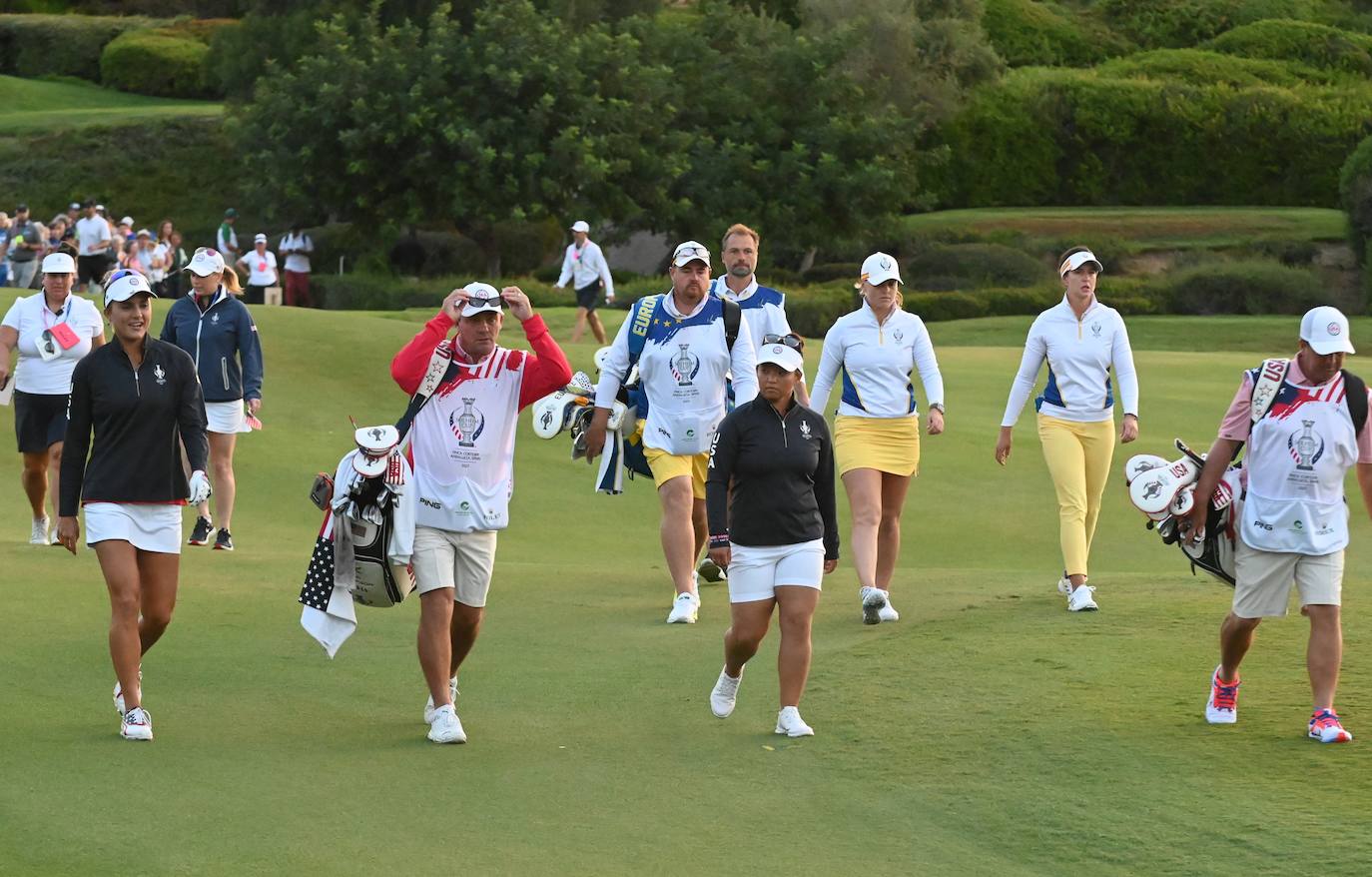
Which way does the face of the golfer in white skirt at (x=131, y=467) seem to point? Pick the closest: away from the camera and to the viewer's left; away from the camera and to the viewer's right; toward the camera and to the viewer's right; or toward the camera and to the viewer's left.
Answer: toward the camera and to the viewer's right

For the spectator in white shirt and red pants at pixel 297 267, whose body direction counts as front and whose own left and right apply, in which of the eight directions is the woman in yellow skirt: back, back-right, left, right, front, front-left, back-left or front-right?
front

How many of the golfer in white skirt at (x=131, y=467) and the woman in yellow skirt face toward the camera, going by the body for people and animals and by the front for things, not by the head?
2

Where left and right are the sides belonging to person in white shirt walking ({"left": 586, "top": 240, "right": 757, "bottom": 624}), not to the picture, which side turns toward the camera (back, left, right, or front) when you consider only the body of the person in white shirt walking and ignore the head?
front

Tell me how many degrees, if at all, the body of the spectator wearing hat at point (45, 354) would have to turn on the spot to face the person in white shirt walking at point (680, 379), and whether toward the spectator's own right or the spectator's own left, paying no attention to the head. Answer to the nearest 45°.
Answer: approximately 45° to the spectator's own left

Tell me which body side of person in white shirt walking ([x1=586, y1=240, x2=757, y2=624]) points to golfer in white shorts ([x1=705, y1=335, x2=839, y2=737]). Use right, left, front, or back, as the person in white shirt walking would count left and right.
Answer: front

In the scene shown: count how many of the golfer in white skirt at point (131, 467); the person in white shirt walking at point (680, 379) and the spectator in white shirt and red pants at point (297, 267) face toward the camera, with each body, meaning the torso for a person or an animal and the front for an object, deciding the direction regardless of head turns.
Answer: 3

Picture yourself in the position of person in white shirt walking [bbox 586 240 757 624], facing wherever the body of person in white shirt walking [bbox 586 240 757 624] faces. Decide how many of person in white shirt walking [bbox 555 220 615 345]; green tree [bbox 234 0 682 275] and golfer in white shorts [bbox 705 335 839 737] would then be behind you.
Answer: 2

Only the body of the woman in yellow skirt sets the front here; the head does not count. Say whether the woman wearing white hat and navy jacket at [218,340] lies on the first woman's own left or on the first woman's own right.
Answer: on the first woman's own right

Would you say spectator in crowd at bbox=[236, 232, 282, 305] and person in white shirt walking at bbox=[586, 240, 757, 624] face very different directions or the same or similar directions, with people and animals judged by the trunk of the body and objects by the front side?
same or similar directions

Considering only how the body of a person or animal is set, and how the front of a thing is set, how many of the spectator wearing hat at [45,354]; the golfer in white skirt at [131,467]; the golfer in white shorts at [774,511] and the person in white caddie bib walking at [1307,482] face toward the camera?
4

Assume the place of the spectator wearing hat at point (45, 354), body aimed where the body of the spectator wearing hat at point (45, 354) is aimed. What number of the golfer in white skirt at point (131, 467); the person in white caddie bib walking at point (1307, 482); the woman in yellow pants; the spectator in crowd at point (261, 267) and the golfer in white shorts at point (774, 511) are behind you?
1

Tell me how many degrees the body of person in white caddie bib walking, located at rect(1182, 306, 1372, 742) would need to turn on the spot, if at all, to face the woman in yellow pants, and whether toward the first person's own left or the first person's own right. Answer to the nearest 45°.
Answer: approximately 180°

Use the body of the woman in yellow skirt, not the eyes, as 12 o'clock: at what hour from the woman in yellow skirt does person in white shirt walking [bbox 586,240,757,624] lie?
The person in white shirt walking is roughly at 2 o'clock from the woman in yellow skirt.

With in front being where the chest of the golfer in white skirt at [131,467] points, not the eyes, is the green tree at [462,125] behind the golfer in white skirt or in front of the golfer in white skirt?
behind

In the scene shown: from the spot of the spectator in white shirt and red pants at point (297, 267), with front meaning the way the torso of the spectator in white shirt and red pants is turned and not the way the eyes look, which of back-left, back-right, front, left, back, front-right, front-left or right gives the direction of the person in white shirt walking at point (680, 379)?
front

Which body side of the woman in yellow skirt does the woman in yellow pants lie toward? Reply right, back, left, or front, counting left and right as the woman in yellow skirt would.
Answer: left

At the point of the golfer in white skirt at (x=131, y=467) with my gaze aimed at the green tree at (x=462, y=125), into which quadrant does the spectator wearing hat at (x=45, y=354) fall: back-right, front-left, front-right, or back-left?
front-left
